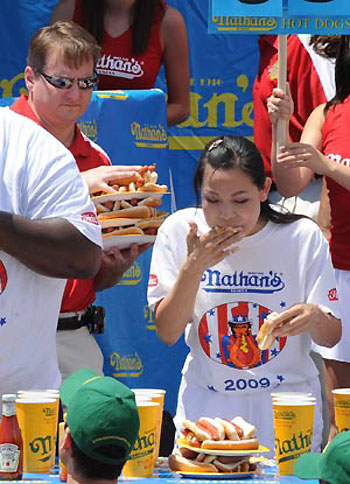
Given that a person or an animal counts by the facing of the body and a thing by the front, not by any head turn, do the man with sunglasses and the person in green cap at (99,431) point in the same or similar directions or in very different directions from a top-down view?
very different directions

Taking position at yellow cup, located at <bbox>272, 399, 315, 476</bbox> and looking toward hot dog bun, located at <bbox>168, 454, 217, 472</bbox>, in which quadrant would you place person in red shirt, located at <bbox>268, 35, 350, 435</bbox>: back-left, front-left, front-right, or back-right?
back-right

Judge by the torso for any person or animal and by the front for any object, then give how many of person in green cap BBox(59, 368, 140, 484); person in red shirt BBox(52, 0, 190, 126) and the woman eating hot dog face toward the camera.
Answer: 2

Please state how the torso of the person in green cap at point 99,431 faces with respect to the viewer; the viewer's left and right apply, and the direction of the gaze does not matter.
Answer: facing away from the viewer and to the left of the viewer
